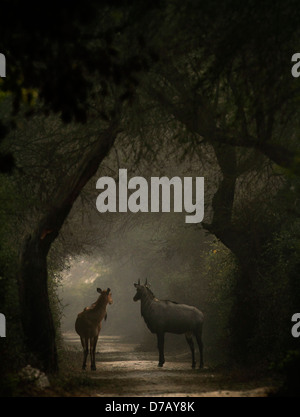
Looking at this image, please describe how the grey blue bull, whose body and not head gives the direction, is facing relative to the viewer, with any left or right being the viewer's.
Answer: facing to the left of the viewer
